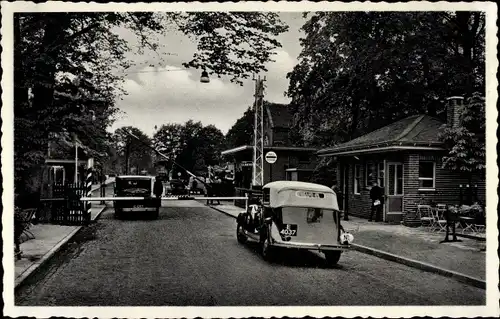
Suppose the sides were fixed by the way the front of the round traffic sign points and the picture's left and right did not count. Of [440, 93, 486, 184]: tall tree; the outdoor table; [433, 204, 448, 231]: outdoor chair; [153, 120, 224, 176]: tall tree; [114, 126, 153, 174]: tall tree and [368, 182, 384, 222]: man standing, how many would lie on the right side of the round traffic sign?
2

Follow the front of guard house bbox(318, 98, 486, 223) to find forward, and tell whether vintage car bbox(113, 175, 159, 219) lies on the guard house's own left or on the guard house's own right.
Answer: on the guard house's own right

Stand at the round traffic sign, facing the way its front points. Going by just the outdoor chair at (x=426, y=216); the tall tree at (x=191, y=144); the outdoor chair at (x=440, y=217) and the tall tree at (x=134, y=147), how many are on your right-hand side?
2

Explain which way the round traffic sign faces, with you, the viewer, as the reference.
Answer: facing the viewer

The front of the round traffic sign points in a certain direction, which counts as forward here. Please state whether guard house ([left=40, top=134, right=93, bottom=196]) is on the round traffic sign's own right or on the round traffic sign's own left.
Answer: on the round traffic sign's own right

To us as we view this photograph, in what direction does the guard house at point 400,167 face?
facing the viewer and to the left of the viewer
